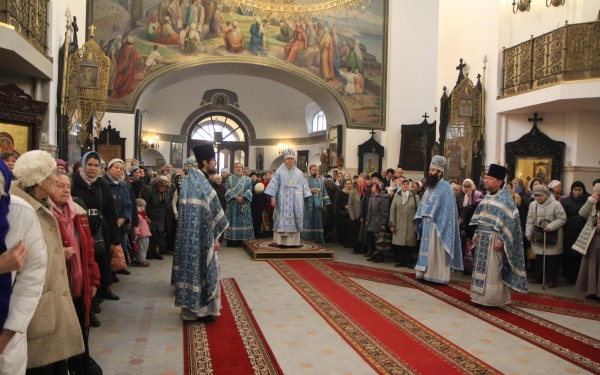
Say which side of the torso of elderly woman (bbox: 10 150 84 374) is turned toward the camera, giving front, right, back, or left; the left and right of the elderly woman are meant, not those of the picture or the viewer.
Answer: right

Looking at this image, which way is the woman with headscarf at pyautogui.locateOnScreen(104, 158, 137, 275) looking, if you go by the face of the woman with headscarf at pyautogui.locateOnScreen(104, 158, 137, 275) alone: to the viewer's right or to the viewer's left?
to the viewer's right

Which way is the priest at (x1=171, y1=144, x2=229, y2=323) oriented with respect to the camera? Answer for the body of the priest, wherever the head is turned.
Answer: to the viewer's right

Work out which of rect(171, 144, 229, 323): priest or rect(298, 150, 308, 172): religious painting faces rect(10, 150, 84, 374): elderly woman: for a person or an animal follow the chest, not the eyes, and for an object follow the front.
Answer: the religious painting

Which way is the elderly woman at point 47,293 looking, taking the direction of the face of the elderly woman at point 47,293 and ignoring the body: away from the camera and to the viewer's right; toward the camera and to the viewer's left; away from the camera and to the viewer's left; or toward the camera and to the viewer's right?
away from the camera and to the viewer's right

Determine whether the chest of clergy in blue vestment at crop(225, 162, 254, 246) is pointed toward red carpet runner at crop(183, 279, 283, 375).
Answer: yes

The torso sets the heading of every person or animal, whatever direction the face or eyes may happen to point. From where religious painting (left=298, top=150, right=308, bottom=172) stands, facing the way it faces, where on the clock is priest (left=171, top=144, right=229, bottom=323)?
The priest is roughly at 12 o'clock from the religious painting.

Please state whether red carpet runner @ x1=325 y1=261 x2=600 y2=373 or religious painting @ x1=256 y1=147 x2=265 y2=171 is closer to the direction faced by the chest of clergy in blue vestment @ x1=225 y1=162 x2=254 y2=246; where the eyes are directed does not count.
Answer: the red carpet runner

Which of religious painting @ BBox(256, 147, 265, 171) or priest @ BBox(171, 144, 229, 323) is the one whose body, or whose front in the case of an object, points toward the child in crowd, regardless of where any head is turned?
the religious painting

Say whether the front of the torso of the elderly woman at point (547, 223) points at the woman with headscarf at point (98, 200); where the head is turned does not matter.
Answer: yes

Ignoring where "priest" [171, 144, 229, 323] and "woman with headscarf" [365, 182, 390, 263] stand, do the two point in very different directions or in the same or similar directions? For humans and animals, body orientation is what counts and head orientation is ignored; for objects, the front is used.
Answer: very different directions
